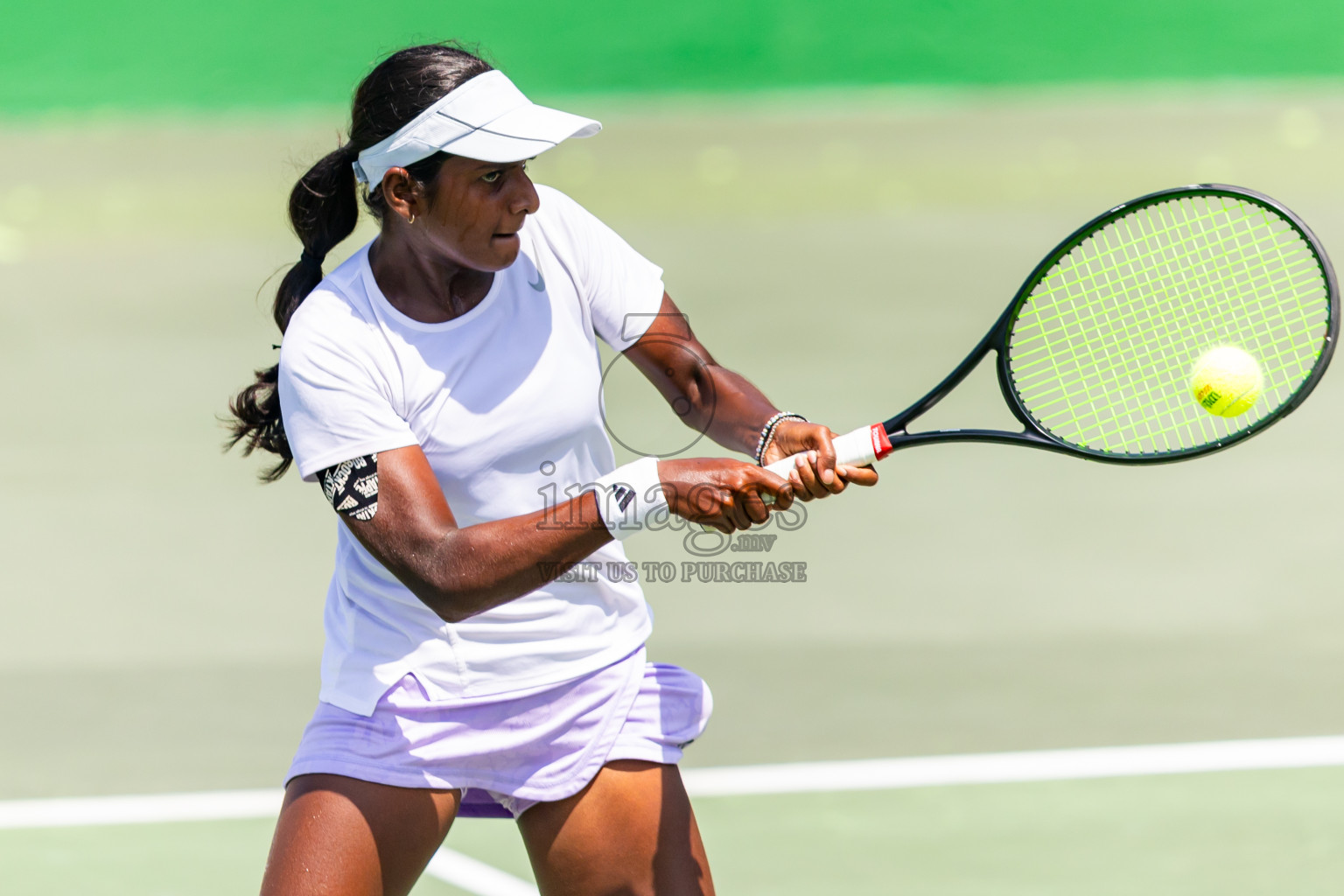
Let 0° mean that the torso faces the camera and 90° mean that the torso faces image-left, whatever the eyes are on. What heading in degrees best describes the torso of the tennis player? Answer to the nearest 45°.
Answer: approximately 315°

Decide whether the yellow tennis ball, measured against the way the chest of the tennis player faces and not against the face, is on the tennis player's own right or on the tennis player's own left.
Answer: on the tennis player's own left
